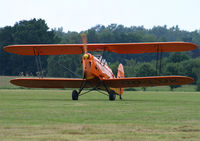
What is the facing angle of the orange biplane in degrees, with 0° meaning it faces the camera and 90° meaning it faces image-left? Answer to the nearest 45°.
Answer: approximately 0°
